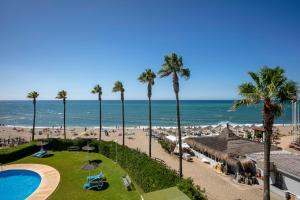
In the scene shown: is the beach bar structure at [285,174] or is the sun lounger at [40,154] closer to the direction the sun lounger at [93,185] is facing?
the sun lounger

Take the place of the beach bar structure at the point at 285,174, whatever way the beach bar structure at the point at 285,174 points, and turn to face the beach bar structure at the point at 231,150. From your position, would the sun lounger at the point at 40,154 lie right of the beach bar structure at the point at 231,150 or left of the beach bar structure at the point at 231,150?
left

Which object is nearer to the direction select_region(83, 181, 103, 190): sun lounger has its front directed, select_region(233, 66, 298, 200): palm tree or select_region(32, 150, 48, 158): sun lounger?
the sun lounger
